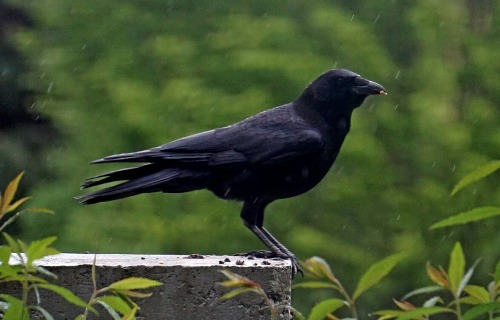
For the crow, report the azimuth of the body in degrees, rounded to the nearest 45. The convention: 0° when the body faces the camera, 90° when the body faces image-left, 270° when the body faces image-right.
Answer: approximately 270°
